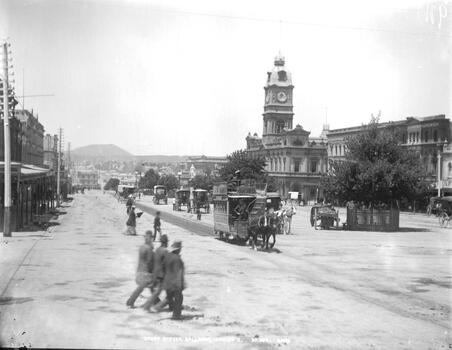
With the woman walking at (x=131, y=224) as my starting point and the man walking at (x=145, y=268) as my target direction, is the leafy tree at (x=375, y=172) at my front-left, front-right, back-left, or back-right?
back-left

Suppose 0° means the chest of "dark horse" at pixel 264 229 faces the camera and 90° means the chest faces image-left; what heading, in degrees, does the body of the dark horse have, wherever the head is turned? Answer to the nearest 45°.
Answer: approximately 315°

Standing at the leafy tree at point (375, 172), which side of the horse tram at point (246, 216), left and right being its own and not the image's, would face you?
left

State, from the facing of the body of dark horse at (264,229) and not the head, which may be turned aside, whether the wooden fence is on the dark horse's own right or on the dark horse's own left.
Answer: on the dark horse's own left

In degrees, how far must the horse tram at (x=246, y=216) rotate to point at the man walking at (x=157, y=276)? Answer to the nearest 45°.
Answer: approximately 45° to its right

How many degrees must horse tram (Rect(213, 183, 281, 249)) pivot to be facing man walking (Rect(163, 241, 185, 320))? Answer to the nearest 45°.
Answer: approximately 45° to its right

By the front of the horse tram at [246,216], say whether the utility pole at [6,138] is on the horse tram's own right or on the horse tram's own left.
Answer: on the horse tram's own right

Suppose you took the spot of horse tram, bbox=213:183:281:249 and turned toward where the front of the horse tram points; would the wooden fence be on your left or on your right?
on your left

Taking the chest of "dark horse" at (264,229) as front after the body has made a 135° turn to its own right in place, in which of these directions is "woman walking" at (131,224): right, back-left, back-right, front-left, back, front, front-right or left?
front-right
